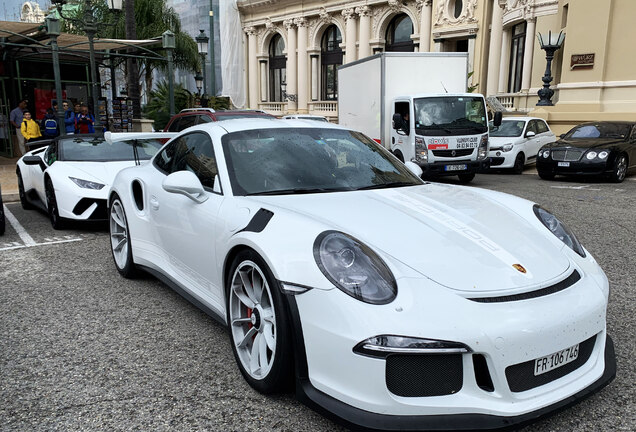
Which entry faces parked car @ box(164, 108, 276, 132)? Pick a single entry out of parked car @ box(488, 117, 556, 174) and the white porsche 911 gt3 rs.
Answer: parked car @ box(488, 117, 556, 174)

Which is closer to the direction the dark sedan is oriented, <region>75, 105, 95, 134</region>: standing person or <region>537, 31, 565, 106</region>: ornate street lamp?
the standing person

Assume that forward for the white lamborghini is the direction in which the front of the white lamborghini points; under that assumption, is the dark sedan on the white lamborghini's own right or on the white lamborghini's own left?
on the white lamborghini's own left

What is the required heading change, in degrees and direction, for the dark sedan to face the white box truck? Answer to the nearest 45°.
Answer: approximately 45° to its right

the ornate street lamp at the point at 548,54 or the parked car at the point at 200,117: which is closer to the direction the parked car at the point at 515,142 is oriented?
the parked car

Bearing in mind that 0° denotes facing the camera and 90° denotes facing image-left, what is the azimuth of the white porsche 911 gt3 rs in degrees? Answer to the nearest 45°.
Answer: approximately 315°

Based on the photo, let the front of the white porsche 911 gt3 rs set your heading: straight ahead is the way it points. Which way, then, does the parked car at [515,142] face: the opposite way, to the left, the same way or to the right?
to the right

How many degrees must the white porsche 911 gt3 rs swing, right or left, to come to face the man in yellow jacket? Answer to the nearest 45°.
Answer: approximately 180°
